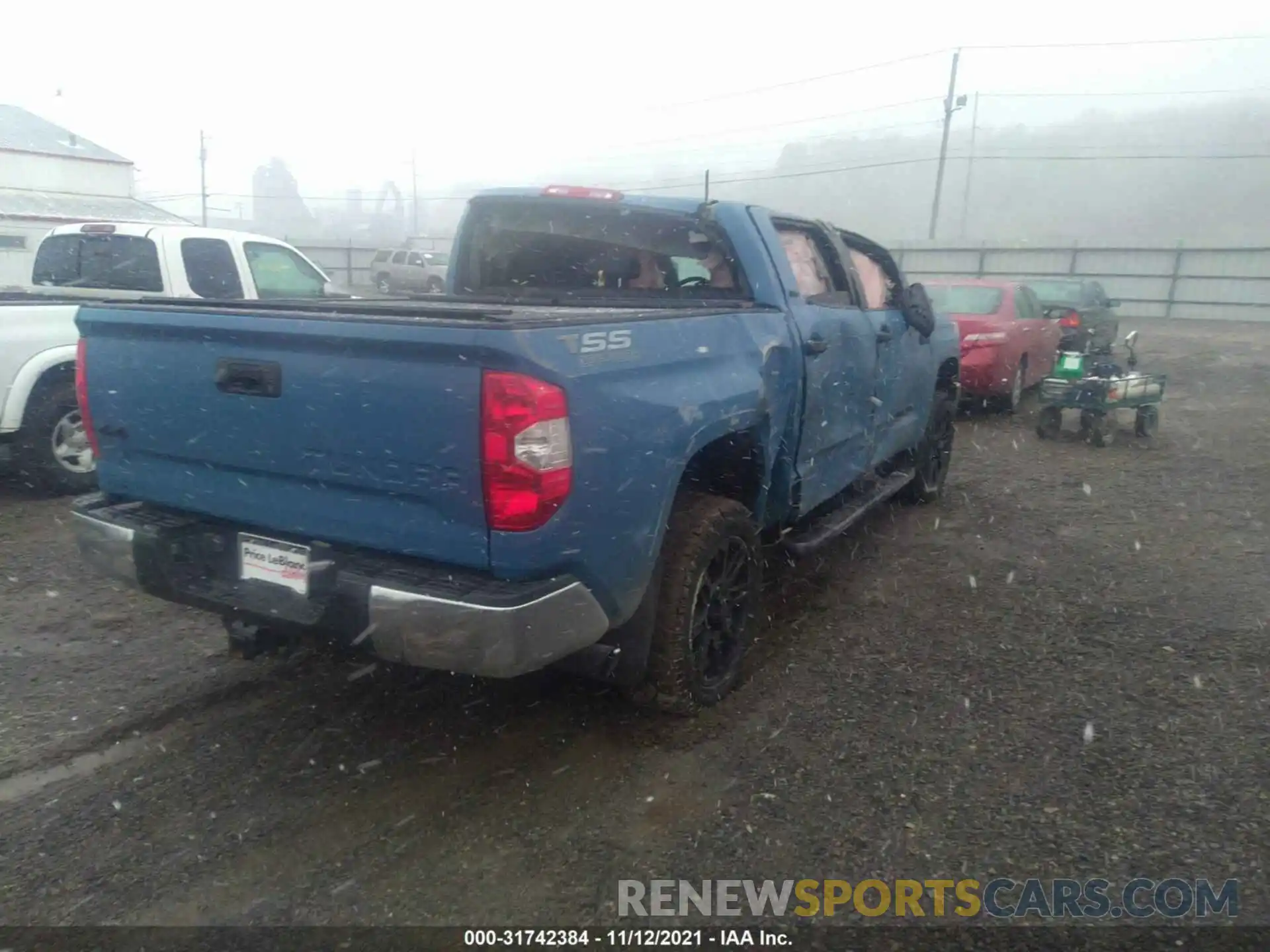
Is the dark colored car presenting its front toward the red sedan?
no

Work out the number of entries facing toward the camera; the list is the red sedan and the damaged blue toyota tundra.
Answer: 0

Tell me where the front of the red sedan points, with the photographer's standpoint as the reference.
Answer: facing away from the viewer and to the right of the viewer

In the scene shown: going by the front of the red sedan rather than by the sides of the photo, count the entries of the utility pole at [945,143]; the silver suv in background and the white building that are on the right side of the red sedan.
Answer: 0

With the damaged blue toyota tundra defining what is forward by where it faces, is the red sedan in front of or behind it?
in front

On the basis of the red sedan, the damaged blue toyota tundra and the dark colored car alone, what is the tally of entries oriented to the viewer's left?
0

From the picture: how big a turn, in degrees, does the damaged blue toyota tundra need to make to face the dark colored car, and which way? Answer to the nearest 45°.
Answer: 0° — it already faces it

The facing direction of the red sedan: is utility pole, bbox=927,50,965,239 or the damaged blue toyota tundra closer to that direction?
the utility pole

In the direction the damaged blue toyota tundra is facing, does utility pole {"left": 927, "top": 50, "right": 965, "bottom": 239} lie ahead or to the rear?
ahead

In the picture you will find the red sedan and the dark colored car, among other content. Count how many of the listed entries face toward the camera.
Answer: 0

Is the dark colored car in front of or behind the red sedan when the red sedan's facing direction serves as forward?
in front

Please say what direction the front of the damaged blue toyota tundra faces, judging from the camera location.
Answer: facing away from the viewer and to the right of the viewer

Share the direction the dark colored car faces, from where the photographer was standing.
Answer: facing away from the viewer and to the right of the viewer

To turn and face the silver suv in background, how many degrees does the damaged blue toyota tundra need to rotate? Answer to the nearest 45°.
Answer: approximately 45° to its left

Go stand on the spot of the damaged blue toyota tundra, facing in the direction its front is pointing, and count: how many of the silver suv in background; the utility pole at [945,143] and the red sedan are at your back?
0

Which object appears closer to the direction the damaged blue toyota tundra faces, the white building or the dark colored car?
the dark colored car

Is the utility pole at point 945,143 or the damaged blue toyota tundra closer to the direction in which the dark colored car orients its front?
the utility pole

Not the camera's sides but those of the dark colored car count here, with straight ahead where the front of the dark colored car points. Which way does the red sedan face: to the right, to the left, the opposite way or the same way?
the same way

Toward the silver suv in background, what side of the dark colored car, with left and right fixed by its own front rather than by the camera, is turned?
left

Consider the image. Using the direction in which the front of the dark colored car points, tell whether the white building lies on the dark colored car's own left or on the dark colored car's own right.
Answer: on the dark colored car's own left
